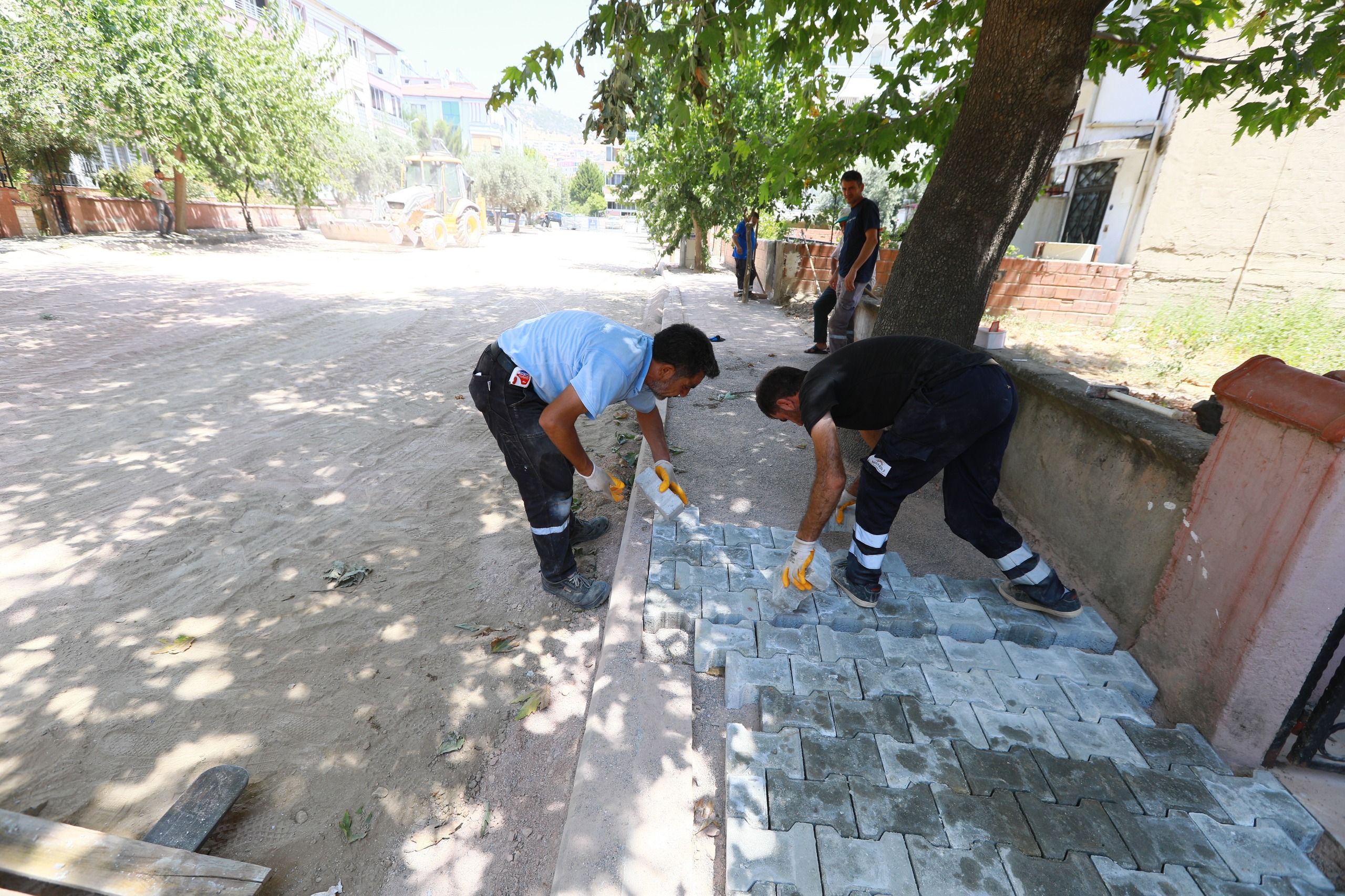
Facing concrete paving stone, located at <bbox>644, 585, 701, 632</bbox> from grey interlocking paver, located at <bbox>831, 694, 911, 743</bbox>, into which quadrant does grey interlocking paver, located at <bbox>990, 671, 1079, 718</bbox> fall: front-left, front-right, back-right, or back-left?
back-right

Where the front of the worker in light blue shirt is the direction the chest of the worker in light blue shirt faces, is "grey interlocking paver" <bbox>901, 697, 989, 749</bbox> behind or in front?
in front

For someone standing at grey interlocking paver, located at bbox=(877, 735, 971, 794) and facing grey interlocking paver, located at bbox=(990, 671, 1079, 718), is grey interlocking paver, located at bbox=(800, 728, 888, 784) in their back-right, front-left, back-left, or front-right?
back-left

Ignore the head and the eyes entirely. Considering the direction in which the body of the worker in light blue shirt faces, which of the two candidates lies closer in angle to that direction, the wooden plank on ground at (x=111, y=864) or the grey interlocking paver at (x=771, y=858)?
the grey interlocking paver

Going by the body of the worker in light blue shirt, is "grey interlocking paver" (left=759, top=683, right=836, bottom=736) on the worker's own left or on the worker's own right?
on the worker's own right

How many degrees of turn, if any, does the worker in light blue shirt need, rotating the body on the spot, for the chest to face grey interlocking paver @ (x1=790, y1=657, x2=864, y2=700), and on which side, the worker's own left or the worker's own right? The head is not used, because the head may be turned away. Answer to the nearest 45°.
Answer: approximately 45° to the worker's own right

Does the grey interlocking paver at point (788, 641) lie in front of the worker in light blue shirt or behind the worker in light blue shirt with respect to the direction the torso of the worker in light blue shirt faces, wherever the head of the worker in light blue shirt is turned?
in front

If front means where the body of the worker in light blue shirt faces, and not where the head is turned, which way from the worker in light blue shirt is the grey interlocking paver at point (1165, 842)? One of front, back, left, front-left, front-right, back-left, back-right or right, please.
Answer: front-right

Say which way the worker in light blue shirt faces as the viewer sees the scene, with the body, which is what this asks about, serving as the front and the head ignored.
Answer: to the viewer's right

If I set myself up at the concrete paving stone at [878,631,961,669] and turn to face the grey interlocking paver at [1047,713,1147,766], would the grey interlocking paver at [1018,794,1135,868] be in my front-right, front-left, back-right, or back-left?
front-right

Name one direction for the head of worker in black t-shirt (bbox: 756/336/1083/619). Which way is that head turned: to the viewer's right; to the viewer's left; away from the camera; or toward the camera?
to the viewer's left

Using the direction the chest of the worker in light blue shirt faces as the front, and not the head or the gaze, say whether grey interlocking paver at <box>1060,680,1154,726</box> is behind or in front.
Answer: in front

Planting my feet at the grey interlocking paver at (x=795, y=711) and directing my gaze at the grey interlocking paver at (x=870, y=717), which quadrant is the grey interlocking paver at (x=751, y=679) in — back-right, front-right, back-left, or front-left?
back-left

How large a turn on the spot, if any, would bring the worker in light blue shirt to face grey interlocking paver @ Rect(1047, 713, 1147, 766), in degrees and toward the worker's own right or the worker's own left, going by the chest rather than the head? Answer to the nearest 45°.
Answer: approximately 45° to the worker's own right

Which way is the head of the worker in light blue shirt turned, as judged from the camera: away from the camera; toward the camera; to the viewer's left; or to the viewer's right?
to the viewer's right

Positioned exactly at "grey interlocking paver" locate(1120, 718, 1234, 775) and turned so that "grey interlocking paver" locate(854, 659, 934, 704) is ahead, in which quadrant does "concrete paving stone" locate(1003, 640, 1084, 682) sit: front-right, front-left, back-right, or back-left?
front-right

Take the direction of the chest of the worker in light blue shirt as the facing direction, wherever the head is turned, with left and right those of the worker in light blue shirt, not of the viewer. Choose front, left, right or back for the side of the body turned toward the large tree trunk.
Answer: front

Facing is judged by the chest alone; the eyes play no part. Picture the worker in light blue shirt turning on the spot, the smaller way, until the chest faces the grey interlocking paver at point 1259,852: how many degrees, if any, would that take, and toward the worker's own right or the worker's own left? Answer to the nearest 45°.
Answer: approximately 45° to the worker's own right

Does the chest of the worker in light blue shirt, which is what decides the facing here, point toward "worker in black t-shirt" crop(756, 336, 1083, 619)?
yes
